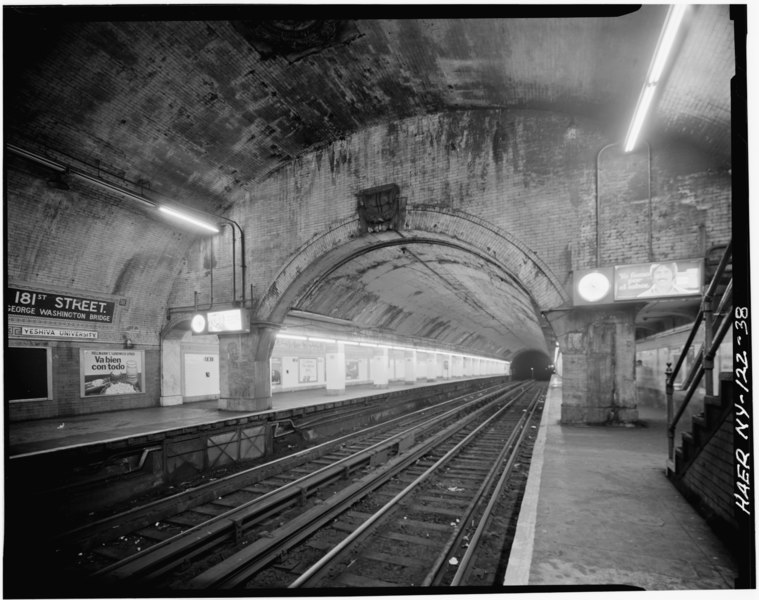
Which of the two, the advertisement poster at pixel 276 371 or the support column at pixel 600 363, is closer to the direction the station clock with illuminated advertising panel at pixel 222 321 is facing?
the support column

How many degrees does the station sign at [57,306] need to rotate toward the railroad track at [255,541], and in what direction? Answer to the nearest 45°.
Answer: approximately 45° to its right

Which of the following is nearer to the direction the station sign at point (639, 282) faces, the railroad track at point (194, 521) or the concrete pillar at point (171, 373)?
the railroad track

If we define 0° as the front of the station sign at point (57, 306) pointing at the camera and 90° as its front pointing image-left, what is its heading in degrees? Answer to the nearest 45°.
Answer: approximately 315°

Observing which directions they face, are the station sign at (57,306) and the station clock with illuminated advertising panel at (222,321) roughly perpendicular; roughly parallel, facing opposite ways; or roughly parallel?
roughly perpendicular

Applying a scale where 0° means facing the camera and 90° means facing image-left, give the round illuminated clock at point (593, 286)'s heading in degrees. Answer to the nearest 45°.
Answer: approximately 0°

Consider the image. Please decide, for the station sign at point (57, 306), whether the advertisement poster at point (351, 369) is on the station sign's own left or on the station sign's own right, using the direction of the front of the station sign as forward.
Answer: on the station sign's own left

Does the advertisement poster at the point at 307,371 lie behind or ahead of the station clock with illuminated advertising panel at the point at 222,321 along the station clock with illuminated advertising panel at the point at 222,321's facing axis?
behind
